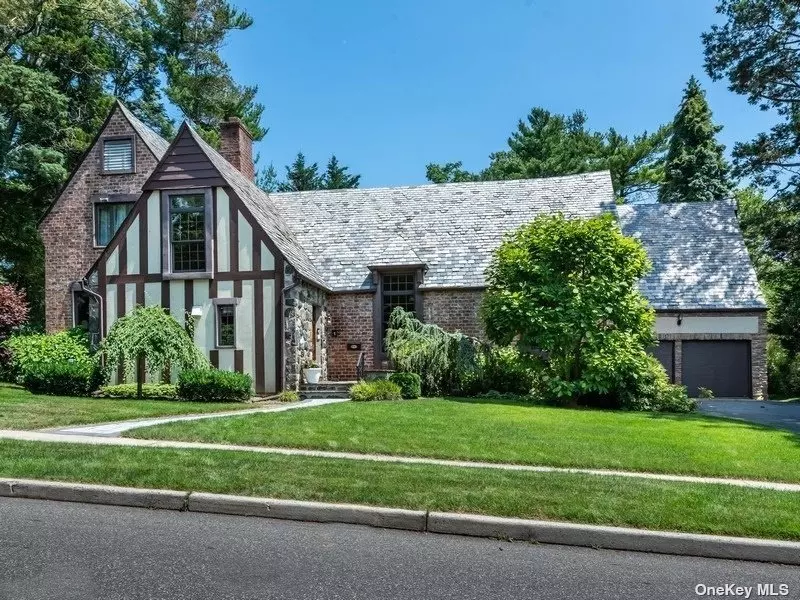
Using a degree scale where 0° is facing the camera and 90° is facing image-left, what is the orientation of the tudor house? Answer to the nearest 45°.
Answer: approximately 0°

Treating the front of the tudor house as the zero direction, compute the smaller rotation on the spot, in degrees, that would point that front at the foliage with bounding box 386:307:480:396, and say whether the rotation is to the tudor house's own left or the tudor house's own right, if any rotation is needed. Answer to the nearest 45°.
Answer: approximately 45° to the tudor house's own left

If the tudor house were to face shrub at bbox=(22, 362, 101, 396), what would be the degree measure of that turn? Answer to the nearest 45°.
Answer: approximately 45° to its right

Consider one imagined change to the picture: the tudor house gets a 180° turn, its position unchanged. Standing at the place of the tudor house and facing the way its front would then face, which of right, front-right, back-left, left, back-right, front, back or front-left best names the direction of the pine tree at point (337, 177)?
front

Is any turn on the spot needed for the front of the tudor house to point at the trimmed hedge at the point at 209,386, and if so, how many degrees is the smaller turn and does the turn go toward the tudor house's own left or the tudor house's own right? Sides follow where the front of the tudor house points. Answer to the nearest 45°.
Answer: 0° — it already faces it

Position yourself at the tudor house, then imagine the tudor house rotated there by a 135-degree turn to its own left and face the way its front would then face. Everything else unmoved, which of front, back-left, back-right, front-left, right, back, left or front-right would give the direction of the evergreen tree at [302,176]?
front-left
